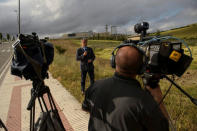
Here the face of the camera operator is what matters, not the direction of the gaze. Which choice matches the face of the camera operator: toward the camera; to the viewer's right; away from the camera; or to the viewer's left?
away from the camera

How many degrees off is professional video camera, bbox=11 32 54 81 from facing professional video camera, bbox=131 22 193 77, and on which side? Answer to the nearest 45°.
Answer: approximately 90° to its right

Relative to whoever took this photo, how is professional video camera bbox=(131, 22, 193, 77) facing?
facing away from the viewer and to the left of the viewer

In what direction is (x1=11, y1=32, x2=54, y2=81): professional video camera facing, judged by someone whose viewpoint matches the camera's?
facing away from the viewer and to the right of the viewer

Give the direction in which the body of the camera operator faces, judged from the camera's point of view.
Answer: away from the camera

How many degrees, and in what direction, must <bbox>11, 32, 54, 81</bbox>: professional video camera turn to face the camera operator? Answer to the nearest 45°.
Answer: approximately 90° to its right
